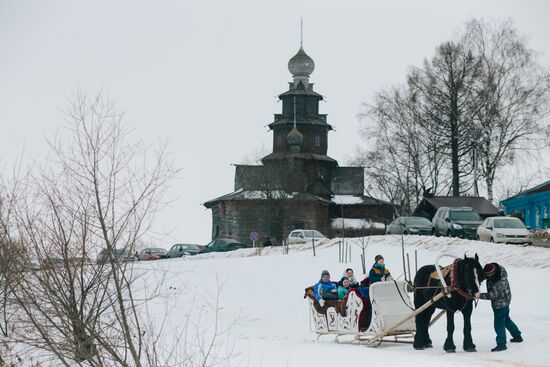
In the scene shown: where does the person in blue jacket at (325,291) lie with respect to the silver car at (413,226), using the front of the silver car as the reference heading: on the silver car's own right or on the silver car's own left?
on the silver car's own right

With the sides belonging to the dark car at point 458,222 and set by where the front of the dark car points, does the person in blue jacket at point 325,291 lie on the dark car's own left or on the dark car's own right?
on the dark car's own right

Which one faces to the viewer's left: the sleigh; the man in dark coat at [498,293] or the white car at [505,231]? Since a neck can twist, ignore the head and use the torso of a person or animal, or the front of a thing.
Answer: the man in dark coat

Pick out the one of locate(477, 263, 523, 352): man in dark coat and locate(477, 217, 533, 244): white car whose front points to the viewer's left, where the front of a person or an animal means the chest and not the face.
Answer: the man in dark coat

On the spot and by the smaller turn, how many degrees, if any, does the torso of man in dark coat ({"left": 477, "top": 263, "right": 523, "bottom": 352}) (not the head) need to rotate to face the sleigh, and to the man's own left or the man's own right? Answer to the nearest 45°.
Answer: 0° — they already face it

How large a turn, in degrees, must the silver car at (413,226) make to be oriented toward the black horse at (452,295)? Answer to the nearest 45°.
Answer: approximately 45° to its right

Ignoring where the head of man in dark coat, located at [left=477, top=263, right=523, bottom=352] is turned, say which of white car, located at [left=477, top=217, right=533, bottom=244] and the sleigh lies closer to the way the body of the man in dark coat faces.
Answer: the sleigh

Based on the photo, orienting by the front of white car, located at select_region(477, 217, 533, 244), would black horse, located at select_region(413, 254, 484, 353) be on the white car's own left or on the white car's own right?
on the white car's own right
